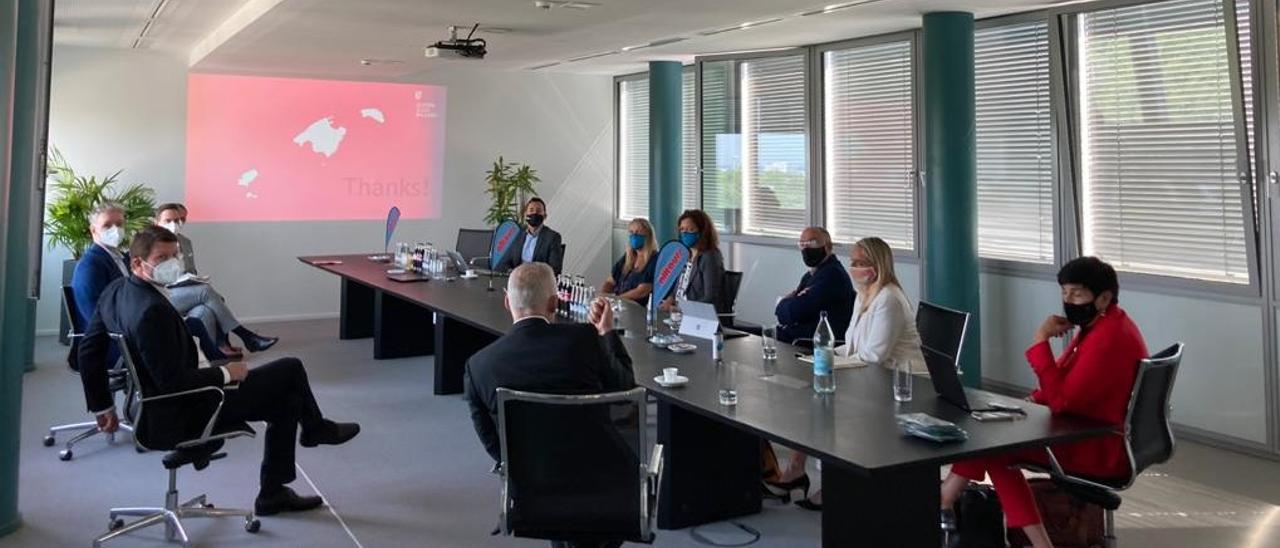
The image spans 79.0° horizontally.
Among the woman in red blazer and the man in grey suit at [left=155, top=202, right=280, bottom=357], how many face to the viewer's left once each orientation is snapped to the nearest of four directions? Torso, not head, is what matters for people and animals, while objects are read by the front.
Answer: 1

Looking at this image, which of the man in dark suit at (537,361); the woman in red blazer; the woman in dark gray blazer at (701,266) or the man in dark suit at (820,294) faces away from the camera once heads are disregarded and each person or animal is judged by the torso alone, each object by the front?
the man in dark suit at (537,361)

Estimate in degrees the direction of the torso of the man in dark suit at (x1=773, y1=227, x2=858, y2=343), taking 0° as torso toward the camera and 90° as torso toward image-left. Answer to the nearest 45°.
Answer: approximately 45°

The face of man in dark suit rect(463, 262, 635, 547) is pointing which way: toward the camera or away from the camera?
away from the camera

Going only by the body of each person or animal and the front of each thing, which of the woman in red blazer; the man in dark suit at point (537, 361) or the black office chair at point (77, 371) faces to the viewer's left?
the woman in red blazer

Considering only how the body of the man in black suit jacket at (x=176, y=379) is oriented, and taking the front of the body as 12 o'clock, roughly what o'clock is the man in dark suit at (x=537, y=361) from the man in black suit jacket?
The man in dark suit is roughly at 2 o'clock from the man in black suit jacket.

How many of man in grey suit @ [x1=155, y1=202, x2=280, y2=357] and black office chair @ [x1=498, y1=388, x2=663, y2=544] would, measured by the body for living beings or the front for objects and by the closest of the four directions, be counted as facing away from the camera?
1

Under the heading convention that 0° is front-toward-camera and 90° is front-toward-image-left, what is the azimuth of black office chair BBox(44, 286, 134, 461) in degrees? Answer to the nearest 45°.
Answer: approximately 270°

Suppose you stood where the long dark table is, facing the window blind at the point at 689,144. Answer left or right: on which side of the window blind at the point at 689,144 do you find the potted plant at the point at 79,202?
left

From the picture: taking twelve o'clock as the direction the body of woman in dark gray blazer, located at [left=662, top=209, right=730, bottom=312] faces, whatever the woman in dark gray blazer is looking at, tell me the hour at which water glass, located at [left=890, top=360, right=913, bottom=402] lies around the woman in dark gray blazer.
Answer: The water glass is roughly at 10 o'clock from the woman in dark gray blazer.

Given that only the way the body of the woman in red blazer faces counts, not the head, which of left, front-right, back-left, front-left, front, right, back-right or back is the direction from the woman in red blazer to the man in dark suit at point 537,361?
front-left

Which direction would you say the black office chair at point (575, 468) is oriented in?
away from the camera
